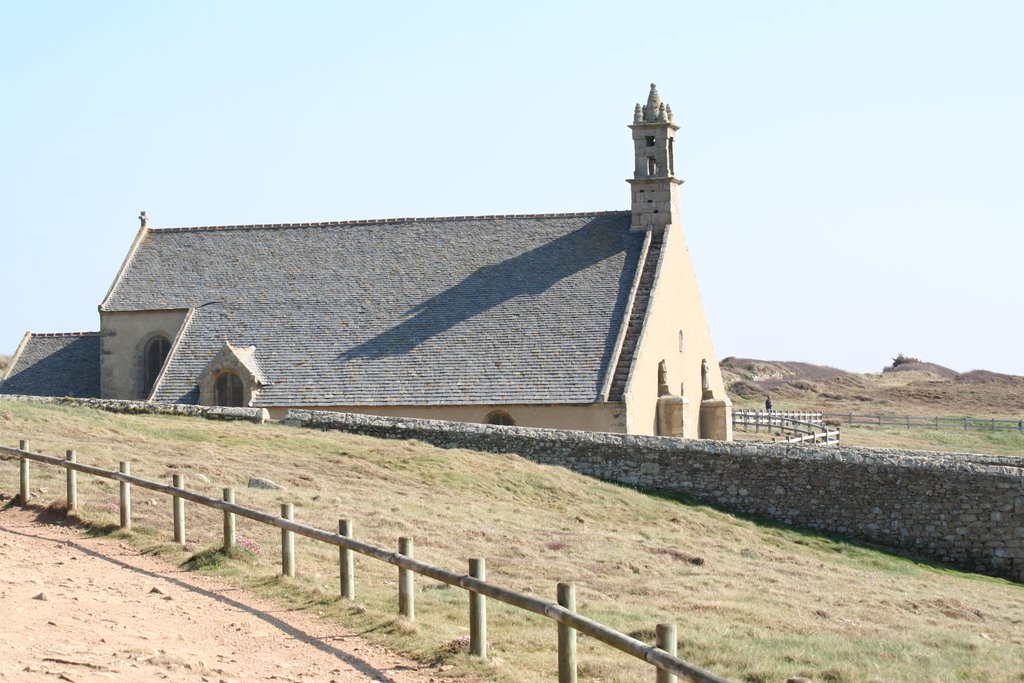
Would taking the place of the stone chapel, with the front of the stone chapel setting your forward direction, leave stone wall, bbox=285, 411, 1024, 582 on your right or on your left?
on your right

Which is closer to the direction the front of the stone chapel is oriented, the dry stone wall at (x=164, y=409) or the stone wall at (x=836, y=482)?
the stone wall

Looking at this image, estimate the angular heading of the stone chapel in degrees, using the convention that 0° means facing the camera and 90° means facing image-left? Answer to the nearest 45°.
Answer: approximately 270°
